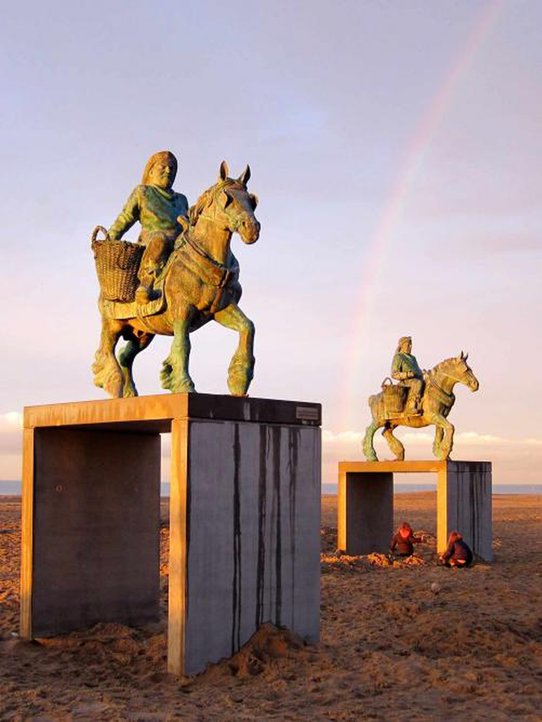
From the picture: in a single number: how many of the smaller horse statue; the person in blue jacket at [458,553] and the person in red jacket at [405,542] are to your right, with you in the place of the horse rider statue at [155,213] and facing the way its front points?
0

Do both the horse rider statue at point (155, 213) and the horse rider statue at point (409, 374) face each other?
no

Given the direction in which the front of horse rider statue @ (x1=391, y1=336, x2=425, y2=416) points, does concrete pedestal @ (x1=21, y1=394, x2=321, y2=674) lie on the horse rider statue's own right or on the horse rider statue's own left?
on the horse rider statue's own right

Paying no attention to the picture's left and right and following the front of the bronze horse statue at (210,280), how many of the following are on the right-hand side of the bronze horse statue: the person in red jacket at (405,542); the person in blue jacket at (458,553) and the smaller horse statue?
0

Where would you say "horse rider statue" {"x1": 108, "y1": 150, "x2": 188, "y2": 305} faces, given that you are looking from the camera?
facing the viewer and to the right of the viewer

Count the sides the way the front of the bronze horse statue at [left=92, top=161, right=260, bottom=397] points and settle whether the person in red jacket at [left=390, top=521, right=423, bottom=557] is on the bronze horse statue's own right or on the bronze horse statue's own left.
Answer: on the bronze horse statue's own left

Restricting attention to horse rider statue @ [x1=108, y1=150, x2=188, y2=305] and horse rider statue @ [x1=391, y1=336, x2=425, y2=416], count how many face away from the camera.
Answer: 0

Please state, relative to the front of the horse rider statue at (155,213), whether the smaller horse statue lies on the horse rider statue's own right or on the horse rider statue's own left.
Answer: on the horse rider statue's own left

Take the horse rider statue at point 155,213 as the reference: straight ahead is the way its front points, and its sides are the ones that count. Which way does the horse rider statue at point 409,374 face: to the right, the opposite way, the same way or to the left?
the same way
